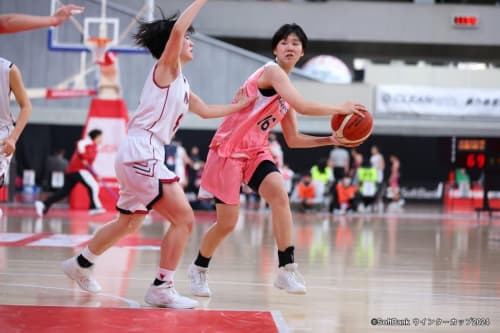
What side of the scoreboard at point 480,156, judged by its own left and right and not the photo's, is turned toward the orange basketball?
front

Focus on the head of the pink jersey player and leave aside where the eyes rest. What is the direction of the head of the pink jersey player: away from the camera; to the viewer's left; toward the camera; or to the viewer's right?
toward the camera

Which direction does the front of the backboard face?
toward the camera

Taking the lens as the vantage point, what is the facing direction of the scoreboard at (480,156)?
facing the viewer

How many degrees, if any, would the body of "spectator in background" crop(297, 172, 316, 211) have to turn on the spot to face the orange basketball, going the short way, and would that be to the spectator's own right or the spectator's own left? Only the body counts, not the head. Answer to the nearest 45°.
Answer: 0° — they already face it

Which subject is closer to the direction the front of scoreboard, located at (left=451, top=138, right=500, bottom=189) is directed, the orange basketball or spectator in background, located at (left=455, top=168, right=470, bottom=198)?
the orange basketball

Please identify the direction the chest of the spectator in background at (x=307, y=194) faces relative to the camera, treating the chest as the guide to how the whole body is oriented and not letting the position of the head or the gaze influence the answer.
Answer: toward the camera

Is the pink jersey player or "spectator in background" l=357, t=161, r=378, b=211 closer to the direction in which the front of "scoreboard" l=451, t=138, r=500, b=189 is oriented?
the pink jersey player

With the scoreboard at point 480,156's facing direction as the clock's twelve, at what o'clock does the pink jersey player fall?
The pink jersey player is roughly at 12 o'clock from the scoreboard.

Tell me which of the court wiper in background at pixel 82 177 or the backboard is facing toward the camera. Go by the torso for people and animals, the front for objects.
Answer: the backboard

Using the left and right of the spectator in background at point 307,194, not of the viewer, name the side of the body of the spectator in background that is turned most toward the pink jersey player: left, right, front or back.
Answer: front

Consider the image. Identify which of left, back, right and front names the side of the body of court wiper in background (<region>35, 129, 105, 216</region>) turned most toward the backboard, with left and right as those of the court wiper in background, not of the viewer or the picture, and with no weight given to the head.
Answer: front

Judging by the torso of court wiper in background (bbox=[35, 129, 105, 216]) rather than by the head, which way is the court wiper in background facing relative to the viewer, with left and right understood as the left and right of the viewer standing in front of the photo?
facing to the right of the viewer

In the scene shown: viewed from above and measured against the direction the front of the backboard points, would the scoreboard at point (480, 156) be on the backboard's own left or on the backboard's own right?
on the backboard's own left
